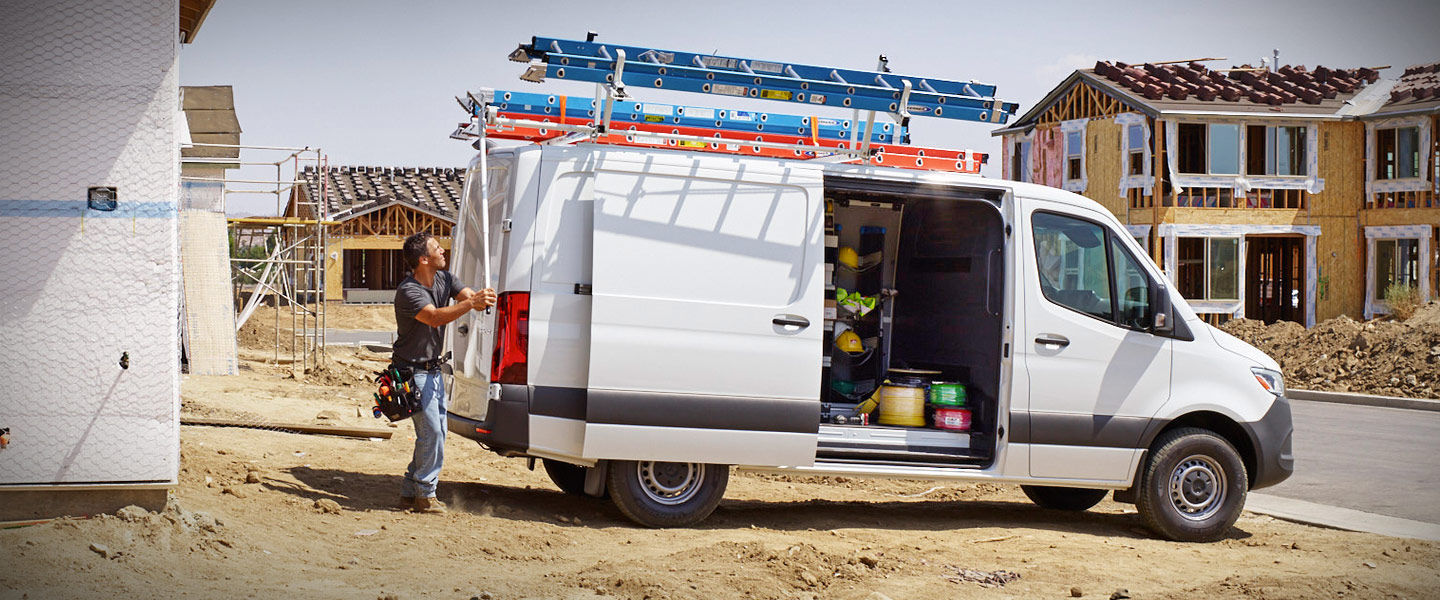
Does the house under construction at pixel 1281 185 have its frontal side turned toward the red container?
yes

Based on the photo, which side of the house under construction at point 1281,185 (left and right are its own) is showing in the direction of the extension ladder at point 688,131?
front

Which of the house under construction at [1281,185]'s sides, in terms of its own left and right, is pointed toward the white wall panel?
front

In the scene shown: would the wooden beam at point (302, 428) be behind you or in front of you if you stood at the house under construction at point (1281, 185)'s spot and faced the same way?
in front

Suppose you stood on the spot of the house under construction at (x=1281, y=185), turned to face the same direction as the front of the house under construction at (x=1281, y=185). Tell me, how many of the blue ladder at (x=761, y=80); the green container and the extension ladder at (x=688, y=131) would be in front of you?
3

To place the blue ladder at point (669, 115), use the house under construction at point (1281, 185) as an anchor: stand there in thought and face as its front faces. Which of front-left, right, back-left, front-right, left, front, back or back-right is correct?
front

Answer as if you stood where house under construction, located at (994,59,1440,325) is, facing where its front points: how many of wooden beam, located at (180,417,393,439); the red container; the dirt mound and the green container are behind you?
0

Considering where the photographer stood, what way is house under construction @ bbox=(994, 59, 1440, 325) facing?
facing the viewer

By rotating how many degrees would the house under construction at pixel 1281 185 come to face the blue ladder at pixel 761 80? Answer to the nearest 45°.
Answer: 0° — it already faces it

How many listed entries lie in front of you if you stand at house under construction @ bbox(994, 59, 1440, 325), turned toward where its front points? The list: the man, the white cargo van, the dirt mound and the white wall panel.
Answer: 4

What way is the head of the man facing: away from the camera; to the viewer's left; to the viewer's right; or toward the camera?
to the viewer's right

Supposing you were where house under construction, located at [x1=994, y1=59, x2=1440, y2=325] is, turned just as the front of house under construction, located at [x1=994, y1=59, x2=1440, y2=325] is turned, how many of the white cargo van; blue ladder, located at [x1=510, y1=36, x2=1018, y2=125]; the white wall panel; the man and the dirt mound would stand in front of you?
5

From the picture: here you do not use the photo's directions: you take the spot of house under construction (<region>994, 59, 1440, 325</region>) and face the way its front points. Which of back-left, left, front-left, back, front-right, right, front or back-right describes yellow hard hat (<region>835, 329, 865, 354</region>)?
front
